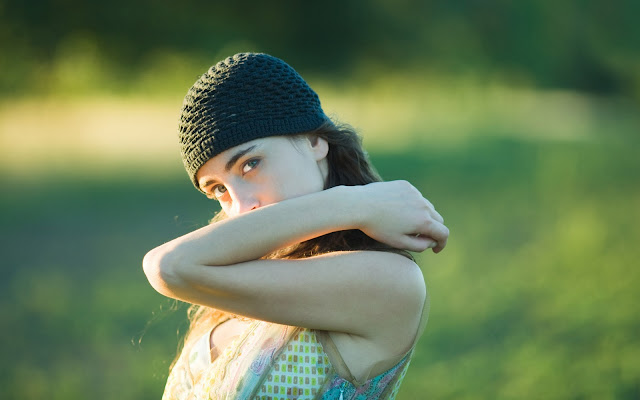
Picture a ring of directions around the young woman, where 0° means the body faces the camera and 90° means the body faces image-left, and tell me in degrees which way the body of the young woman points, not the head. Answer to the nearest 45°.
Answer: approximately 45°

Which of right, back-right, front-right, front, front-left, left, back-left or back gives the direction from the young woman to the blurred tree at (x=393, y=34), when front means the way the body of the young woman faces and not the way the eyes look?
back-right
